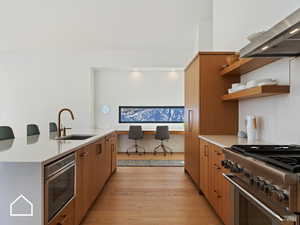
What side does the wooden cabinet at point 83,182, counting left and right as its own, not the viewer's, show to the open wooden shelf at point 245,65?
front

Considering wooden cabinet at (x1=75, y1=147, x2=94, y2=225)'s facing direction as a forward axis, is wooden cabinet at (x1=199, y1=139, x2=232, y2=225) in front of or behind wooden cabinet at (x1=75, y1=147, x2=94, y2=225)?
in front

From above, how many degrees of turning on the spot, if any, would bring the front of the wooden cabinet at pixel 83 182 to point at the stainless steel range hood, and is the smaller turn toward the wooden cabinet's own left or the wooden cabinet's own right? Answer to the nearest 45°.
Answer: approximately 45° to the wooden cabinet's own right

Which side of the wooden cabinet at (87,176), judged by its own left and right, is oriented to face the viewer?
right

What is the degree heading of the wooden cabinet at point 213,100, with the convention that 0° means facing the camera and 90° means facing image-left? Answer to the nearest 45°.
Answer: approximately 90°

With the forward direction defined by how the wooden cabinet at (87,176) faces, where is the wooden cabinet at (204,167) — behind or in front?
in front

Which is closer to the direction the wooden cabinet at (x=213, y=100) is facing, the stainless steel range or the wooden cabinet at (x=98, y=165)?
the wooden cabinet

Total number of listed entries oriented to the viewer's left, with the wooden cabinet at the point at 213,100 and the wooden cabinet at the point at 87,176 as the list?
1

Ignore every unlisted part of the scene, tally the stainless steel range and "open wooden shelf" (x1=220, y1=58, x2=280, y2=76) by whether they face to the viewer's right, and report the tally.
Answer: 0

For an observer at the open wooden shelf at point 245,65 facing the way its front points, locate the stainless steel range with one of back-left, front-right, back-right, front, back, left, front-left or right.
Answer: front-left

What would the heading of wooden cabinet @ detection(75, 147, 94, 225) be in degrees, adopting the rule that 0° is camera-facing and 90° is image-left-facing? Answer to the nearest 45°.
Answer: approximately 270°

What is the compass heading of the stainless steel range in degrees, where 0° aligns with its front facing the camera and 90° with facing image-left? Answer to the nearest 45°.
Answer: approximately 45°

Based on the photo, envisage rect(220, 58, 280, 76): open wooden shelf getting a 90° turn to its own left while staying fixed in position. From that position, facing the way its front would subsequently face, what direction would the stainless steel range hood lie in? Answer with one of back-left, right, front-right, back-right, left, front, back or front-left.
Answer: front-right

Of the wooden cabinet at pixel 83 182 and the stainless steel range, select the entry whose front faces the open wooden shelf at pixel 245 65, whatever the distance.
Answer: the wooden cabinet

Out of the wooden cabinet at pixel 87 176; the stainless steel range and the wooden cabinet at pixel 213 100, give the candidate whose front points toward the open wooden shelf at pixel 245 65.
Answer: the wooden cabinet at pixel 87 176
